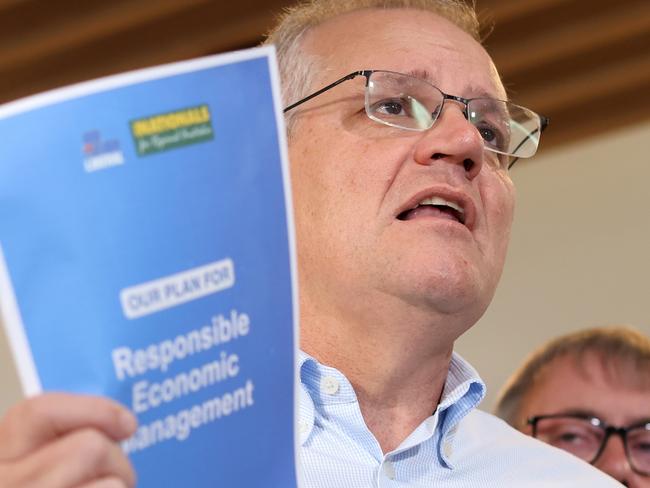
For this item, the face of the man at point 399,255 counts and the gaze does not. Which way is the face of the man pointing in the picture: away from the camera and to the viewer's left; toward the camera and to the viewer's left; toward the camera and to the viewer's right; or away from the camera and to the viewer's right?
toward the camera and to the viewer's right

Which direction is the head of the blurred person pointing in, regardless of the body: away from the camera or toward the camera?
toward the camera
